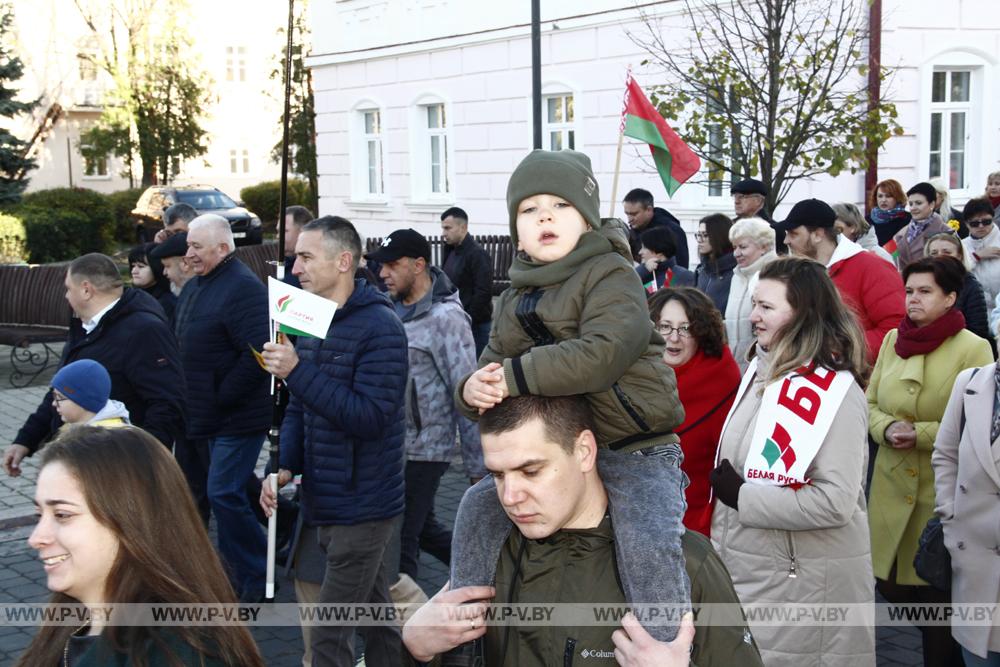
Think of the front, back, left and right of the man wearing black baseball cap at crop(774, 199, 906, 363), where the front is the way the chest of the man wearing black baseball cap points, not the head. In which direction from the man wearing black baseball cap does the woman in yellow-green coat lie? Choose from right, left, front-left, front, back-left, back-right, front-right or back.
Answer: left

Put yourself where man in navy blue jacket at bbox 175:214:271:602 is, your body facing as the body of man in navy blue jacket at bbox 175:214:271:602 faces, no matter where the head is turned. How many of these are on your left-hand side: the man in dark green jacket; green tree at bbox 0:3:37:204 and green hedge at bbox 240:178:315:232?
1

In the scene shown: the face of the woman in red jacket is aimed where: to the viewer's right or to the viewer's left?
to the viewer's left

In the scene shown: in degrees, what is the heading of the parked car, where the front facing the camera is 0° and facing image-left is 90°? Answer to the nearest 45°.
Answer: approximately 315°
